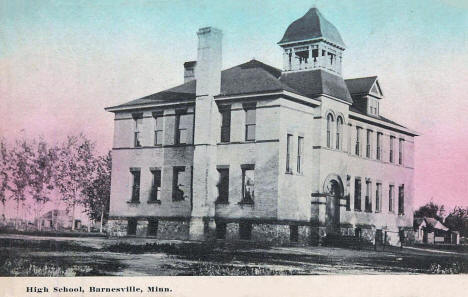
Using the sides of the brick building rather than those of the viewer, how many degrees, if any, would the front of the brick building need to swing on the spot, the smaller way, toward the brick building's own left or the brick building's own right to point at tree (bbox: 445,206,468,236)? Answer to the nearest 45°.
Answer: approximately 45° to the brick building's own left

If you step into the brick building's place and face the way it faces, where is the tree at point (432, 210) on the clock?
The tree is roughly at 10 o'clock from the brick building.

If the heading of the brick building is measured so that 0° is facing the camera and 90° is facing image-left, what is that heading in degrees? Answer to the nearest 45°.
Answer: approximately 315°

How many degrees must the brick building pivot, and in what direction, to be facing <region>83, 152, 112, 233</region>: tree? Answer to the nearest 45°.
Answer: approximately 135° to its right

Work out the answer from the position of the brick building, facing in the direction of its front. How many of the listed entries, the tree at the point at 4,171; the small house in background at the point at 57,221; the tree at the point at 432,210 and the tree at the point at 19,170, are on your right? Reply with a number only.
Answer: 3
